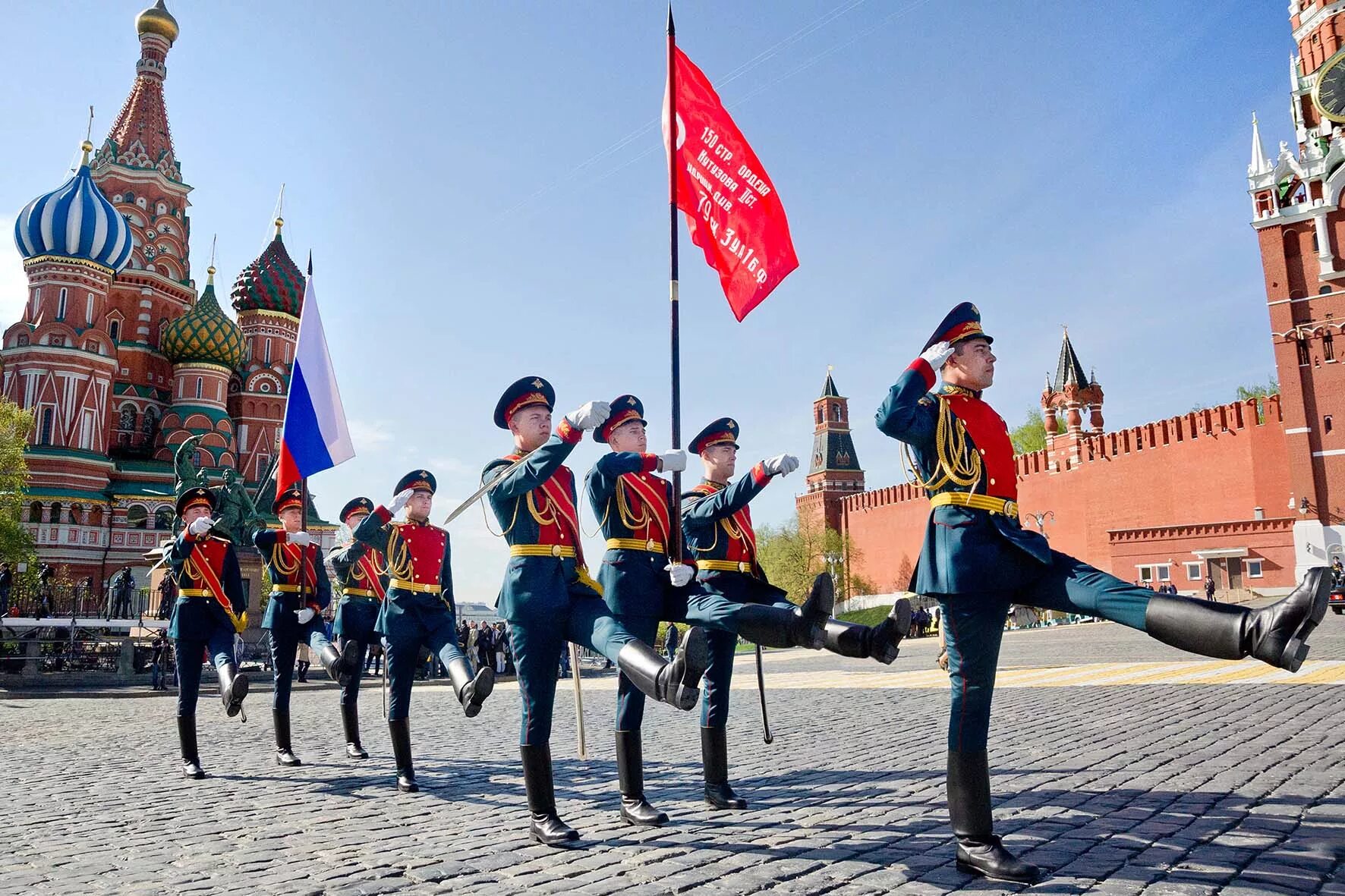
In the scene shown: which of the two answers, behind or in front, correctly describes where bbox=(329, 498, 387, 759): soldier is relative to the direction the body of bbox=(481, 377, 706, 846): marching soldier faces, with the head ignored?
behind

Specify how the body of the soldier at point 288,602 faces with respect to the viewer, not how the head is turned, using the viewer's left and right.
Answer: facing the viewer and to the right of the viewer

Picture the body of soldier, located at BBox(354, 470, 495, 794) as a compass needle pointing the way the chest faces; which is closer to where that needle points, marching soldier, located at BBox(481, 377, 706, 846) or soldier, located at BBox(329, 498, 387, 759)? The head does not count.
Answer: the marching soldier

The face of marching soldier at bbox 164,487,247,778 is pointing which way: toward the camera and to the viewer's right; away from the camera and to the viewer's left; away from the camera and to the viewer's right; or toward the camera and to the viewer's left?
toward the camera and to the viewer's right

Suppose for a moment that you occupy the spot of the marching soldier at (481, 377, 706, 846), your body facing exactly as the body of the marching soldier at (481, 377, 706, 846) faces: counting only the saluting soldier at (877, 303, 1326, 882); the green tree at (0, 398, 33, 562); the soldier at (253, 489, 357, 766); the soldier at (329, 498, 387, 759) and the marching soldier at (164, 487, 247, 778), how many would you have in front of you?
1

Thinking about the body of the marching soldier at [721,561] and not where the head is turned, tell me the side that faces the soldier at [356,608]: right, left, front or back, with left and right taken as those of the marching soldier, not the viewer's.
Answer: back

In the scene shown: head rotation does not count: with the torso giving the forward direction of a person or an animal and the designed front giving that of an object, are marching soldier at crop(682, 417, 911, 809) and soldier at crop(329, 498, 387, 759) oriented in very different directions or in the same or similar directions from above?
same or similar directions

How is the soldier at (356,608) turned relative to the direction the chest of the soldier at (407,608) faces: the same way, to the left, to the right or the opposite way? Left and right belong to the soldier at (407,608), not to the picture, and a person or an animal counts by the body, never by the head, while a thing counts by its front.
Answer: the same way

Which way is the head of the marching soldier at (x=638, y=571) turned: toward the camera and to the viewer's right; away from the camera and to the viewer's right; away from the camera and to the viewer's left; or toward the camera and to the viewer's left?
toward the camera and to the viewer's right

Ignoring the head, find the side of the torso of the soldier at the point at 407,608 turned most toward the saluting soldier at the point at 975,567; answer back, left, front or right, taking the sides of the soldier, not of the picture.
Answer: front

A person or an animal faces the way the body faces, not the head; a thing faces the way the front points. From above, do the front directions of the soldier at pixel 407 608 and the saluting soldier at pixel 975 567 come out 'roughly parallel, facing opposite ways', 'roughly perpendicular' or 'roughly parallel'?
roughly parallel

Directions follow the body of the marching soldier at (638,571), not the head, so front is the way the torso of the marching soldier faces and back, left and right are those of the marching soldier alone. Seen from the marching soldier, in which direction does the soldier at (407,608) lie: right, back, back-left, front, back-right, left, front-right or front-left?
back

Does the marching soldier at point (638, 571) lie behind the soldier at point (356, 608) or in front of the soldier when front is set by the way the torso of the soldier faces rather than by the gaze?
in front

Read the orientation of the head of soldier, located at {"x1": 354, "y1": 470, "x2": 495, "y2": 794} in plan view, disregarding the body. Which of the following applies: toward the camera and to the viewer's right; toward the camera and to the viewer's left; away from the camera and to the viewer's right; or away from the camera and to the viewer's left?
toward the camera and to the viewer's right

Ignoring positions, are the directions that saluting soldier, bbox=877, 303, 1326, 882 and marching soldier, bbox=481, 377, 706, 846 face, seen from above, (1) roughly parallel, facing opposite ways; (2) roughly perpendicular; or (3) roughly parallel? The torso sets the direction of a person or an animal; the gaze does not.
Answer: roughly parallel

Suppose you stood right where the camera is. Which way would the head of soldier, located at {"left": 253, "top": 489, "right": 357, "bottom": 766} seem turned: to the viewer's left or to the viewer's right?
to the viewer's right

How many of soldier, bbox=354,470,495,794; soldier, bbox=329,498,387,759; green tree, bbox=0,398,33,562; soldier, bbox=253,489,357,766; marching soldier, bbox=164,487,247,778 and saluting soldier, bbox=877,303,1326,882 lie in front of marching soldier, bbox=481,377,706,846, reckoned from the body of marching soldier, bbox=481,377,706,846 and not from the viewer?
1

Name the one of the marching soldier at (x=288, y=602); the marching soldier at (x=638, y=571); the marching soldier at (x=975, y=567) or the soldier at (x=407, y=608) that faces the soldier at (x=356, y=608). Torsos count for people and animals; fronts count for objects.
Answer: the marching soldier at (x=288, y=602)

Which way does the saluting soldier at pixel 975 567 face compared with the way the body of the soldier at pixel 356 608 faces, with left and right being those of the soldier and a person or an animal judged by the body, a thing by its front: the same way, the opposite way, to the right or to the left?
the same way

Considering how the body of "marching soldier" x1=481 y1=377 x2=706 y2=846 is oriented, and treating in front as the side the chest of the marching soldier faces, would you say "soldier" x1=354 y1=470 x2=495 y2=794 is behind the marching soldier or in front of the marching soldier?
behind
